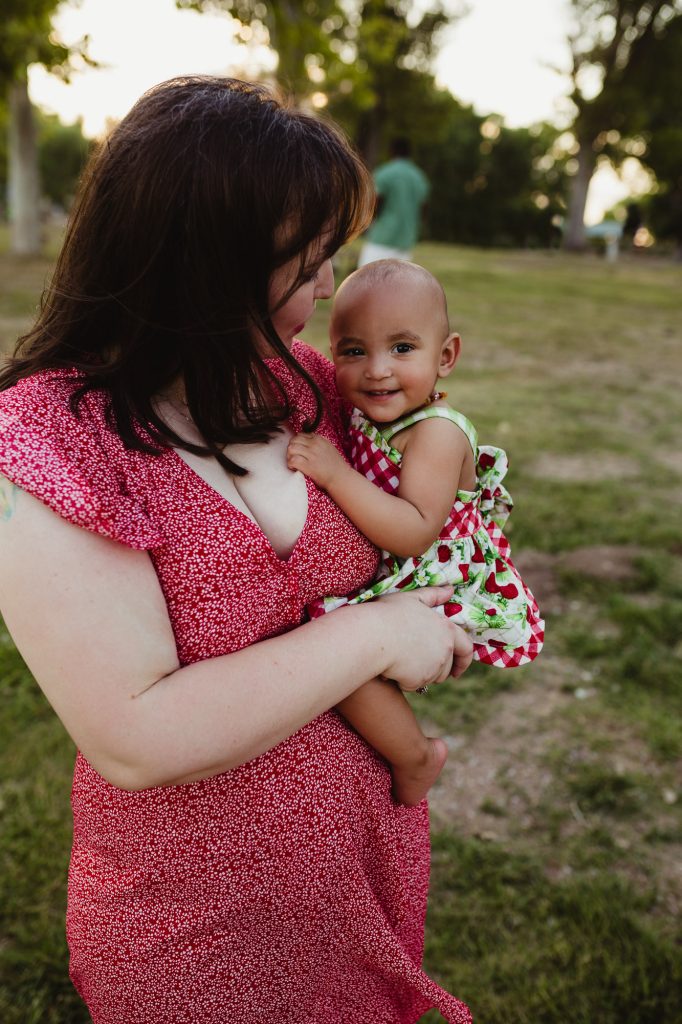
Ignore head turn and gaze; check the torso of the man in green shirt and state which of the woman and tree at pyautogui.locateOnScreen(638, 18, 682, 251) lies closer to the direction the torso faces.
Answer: the tree

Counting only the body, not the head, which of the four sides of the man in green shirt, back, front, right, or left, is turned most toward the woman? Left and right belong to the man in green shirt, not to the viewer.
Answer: back

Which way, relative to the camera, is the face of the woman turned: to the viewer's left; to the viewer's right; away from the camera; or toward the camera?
to the viewer's right

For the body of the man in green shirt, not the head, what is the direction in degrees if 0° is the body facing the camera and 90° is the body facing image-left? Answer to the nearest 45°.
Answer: approximately 180°

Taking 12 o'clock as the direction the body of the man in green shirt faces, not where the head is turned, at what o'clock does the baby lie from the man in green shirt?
The baby is roughly at 6 o'clock from the man in green shirt.

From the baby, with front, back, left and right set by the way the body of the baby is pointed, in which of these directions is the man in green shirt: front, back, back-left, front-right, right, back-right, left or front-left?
back-right

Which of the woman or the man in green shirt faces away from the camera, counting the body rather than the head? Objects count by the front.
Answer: the man in green shirt

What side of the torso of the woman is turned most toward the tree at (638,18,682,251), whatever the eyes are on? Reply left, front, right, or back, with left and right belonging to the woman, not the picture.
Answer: left

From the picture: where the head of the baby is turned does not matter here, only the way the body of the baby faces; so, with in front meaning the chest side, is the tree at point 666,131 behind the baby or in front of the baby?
behind
